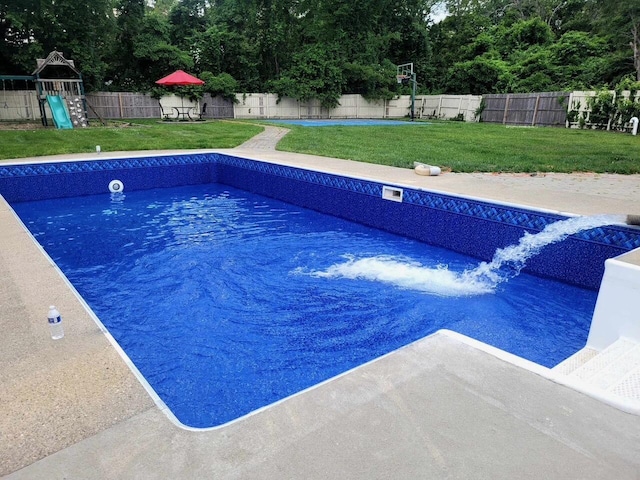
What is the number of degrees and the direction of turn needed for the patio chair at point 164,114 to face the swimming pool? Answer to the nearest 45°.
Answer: approximately 90° to its right

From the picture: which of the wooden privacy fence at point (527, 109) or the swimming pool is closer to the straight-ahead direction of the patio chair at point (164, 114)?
the wooden privacy fence

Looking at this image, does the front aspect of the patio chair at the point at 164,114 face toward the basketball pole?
yes

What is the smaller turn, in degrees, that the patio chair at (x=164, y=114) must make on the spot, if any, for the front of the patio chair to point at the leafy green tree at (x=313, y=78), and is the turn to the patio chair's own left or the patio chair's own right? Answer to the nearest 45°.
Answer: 0° — it already faces it

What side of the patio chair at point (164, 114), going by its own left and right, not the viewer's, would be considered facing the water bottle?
right

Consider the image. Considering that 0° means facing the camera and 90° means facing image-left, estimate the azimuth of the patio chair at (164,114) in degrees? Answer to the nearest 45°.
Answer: approximately 270°

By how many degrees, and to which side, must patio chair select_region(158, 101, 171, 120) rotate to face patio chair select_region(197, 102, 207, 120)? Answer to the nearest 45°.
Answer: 0° — it already faces it

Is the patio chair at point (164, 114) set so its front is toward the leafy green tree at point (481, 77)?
yes

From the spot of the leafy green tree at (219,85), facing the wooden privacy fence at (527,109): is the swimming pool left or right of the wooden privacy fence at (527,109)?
right

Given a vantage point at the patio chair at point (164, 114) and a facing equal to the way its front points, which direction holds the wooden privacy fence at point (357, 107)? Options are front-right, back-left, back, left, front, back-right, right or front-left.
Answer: front
